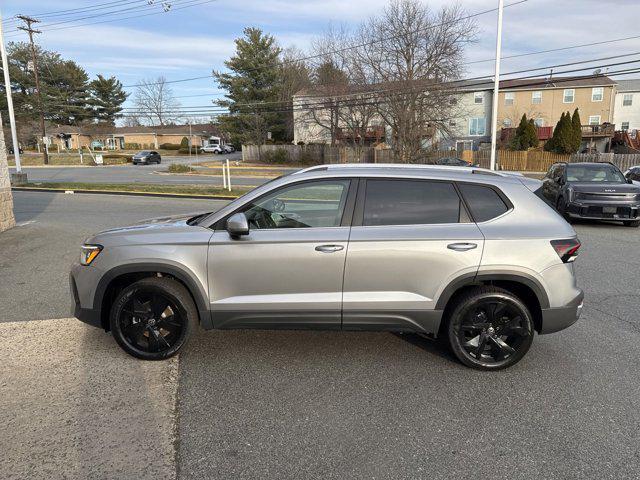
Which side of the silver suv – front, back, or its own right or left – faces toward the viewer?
left

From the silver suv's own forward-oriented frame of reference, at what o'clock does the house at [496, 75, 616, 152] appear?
The house is roughly at 4 o'clock from the silver suv.

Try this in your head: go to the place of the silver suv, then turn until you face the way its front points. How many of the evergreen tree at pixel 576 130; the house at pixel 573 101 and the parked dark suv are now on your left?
0

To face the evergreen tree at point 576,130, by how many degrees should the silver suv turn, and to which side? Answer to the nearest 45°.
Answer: approximately 135° to its right

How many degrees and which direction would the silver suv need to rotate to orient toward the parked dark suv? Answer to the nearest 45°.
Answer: approximately 135° to its right

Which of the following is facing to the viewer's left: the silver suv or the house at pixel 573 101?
the silver suv

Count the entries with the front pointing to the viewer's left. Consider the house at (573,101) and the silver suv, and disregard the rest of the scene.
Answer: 1
